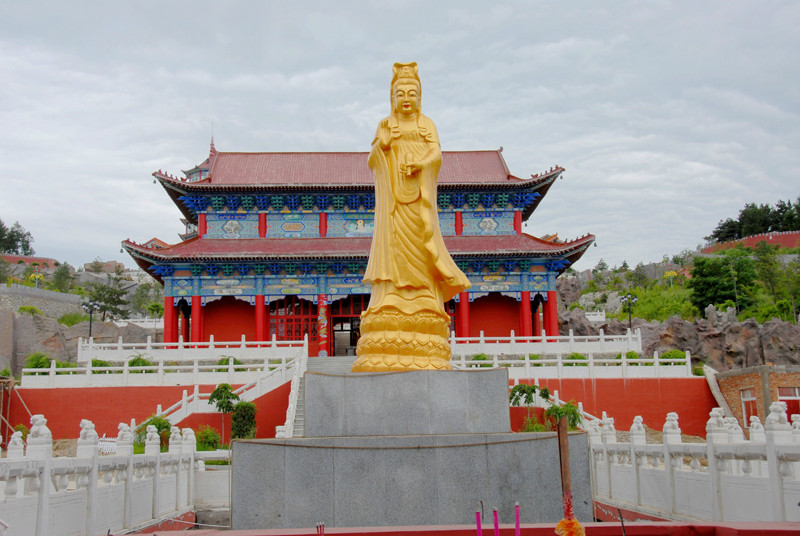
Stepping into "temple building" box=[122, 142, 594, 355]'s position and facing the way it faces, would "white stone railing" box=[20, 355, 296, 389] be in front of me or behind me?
in front

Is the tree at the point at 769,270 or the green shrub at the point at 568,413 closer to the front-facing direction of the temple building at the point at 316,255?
the green shrub

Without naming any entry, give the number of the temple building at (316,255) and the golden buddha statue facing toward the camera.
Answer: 2

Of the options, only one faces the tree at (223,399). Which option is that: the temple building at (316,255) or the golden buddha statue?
the temple building

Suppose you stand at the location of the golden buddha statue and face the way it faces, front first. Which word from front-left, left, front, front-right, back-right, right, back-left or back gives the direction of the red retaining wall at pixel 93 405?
back-right

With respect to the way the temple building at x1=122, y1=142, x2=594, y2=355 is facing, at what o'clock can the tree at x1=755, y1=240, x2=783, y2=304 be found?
The tree is roughly at 8 o'clock from the temple building.

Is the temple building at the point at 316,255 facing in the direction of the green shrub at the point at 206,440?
yes

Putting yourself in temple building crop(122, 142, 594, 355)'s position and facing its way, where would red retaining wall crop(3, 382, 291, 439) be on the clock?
The red retaining wall is roughly at 1 o'clock from the temple building.

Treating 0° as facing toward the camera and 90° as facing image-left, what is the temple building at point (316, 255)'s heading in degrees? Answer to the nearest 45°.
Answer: approximately 0°

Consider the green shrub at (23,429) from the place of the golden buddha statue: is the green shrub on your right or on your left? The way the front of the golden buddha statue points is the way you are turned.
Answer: on your right

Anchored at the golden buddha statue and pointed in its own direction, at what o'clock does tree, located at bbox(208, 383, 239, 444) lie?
The tree is roughly at 5 o'clock from the golden buddha statue.

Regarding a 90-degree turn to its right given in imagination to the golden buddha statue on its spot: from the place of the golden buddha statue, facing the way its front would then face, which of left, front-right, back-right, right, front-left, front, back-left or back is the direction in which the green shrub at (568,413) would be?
back-right

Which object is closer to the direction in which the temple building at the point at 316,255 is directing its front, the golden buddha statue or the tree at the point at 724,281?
the golden buddha statue
